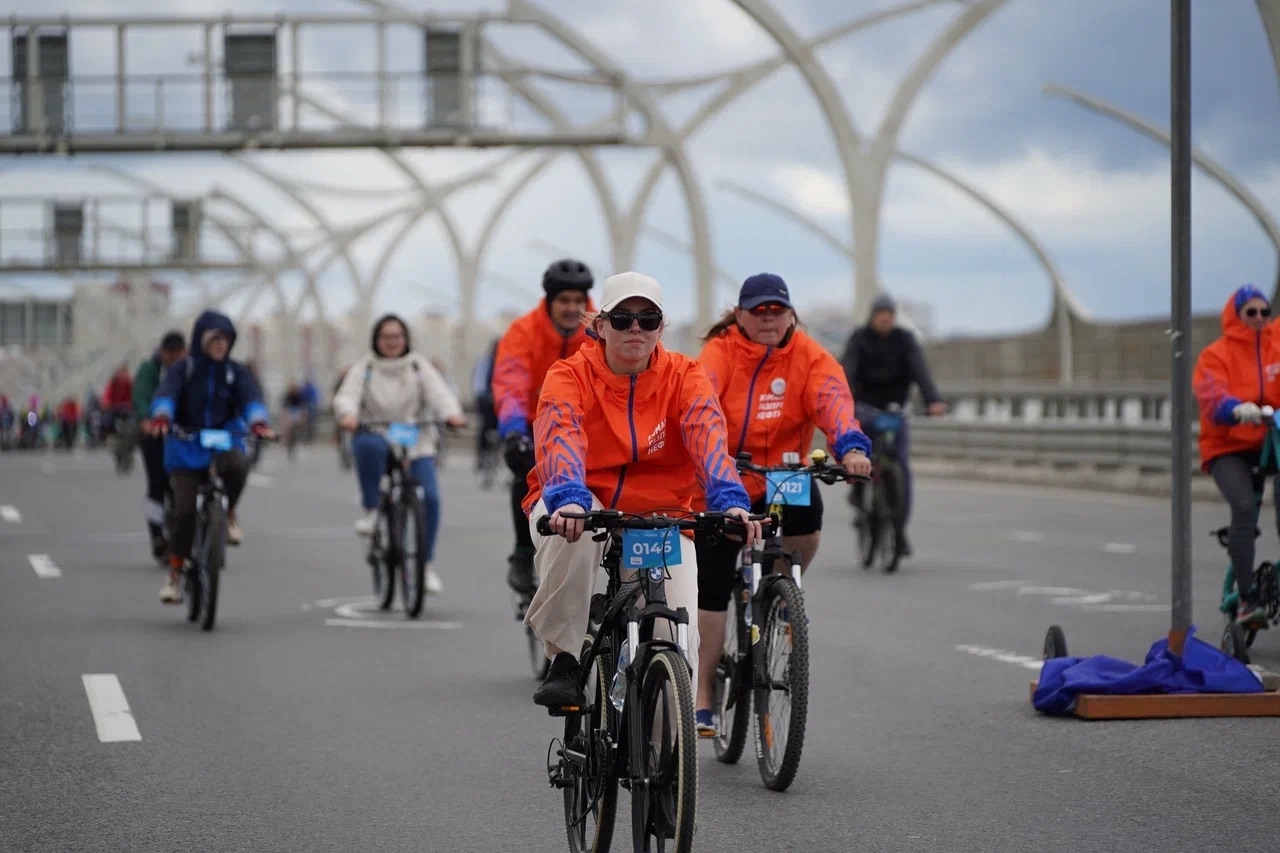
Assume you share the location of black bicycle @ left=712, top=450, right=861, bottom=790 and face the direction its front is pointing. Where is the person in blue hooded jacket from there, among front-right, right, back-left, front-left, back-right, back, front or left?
back-right

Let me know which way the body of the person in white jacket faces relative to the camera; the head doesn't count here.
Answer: toward the camera

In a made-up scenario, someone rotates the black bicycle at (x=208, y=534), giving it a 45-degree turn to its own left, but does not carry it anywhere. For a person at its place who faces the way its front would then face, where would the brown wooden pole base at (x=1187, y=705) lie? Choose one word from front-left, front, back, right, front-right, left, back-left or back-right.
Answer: front

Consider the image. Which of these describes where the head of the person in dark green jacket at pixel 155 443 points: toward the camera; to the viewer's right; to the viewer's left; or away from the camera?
toward the camera

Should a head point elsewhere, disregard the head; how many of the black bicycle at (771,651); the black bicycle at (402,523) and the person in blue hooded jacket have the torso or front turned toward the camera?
3

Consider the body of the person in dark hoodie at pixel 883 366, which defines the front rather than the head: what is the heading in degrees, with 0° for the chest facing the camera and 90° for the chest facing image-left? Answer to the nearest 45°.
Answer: approximately 0°

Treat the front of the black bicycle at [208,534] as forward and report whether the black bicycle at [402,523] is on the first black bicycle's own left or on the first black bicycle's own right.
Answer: on the first black bicycle's own left

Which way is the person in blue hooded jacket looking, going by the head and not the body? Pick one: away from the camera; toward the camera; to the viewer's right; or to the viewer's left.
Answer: toward the camera

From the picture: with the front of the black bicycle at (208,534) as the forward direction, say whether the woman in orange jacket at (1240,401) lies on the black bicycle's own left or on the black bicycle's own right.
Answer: on the black bicycle's own left

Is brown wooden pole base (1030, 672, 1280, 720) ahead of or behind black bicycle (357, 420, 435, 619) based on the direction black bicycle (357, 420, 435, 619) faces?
ahead

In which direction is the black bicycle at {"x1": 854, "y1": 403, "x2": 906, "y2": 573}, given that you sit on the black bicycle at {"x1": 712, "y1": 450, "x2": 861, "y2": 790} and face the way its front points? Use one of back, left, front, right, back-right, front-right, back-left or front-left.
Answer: back

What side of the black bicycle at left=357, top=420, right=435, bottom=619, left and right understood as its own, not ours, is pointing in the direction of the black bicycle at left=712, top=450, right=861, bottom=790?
front

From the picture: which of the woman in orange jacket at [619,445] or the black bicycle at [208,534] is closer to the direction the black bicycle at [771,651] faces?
the woman in orange jacket

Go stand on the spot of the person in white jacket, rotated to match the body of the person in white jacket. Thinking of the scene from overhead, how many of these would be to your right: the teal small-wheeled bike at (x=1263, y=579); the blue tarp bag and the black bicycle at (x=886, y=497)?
0

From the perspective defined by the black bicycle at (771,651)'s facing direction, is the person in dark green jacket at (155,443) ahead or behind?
behind

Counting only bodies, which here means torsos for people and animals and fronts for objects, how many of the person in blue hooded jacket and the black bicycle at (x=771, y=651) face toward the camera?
2

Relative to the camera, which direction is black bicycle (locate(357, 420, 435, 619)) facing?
toward the camera

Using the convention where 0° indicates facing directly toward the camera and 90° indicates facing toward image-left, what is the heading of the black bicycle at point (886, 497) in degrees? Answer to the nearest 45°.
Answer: approximately 0°

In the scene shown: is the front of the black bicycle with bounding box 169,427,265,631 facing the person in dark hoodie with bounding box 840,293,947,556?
no

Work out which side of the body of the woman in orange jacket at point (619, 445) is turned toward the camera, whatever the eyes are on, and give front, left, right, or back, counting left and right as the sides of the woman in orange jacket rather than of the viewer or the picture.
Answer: front
